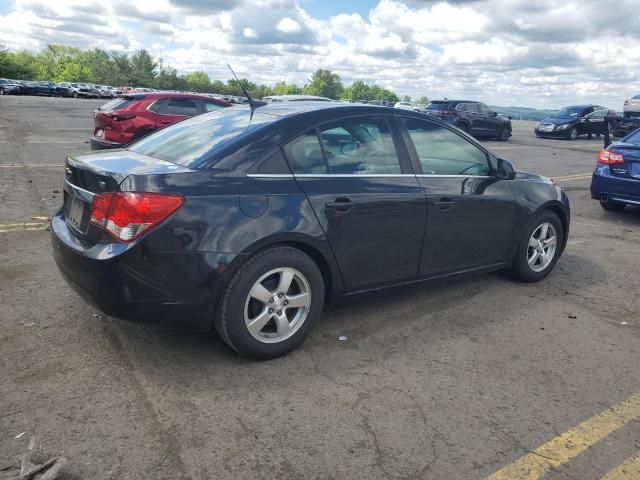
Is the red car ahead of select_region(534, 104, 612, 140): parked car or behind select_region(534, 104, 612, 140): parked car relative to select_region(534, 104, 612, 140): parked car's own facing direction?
ahead

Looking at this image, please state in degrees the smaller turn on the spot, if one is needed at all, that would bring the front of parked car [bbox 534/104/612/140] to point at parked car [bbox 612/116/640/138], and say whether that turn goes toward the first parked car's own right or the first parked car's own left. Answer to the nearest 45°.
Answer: approximately 135° to the first parked car's own left

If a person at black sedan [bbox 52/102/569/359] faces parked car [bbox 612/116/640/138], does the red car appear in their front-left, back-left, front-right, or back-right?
front-left

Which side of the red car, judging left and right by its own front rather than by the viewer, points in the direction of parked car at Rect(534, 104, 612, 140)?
front

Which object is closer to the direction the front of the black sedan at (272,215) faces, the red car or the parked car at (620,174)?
the parked car

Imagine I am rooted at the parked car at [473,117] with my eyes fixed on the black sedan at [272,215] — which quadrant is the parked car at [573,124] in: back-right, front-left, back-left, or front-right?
back-left

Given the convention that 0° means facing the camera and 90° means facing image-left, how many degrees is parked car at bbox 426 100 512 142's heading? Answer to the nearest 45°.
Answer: approximately 225°

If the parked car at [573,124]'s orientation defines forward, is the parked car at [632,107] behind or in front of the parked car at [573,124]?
behind

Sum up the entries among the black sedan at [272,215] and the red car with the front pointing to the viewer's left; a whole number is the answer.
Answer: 0

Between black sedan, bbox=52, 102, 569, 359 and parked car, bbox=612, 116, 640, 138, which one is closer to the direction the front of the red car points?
the parked car

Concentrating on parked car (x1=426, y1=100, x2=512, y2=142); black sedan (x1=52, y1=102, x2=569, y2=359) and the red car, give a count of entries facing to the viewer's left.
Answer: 0

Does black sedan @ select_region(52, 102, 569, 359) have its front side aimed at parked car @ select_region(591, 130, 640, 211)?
yes

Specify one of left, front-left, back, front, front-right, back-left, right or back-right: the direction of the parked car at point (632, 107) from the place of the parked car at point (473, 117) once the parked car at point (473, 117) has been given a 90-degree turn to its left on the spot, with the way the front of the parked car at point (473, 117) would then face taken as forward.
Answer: right

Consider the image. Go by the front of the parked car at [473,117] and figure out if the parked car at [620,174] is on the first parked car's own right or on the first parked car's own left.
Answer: on the first parked car's own right

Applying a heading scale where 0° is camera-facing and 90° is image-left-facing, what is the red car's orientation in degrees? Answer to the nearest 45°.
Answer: approximately 225°

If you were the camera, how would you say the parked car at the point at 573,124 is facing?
facing the viewer and to the left of the viewer

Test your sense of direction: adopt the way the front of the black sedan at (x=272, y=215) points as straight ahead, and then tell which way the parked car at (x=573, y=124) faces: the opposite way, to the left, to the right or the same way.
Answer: the opposite way
